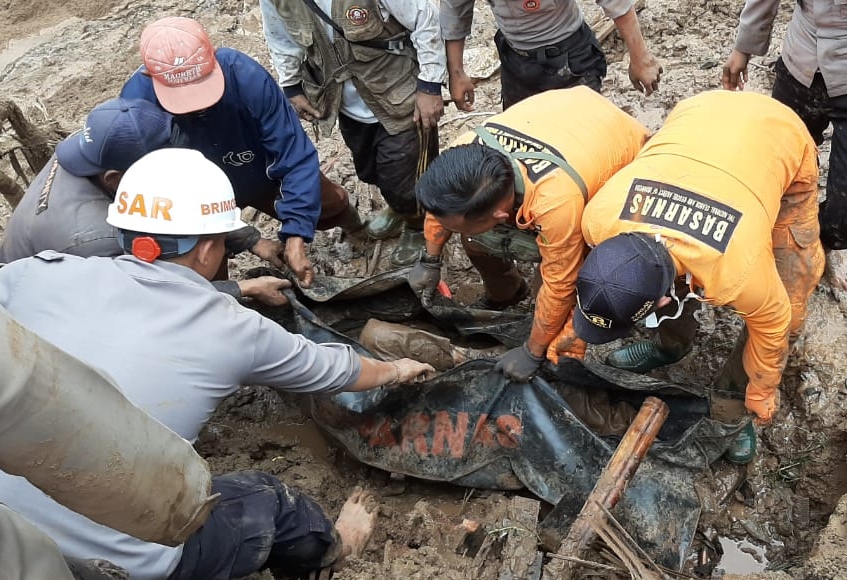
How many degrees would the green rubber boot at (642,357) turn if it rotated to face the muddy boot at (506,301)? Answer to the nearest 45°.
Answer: approximately 45° to its right

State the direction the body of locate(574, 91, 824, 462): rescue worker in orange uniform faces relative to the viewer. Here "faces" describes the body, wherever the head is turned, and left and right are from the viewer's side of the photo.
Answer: facing the viewer and to the left of the viewer

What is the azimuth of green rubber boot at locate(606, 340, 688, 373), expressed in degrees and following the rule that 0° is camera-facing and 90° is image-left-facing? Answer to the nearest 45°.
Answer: approximately 90°

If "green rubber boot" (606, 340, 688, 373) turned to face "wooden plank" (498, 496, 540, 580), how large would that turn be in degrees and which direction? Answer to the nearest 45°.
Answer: approximately 90° to its left

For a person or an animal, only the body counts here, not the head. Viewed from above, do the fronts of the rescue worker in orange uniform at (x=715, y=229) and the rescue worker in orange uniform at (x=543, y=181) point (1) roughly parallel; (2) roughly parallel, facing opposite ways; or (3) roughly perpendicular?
roughly parallel

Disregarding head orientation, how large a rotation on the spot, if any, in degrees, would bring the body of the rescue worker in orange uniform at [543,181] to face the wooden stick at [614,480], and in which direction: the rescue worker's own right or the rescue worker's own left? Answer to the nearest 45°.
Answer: approximately 45° to the rescue worker's own left

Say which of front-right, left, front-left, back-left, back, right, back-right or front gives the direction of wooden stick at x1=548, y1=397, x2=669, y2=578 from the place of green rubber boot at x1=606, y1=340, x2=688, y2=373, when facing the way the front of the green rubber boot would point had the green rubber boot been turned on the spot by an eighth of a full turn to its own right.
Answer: back-left

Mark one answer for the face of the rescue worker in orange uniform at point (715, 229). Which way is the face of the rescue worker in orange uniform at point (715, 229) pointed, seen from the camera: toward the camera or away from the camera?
toward the camera
